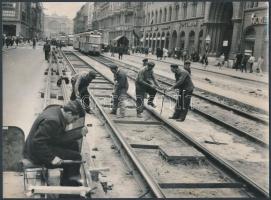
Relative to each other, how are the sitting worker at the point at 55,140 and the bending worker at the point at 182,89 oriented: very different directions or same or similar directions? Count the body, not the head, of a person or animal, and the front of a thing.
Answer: very different directions

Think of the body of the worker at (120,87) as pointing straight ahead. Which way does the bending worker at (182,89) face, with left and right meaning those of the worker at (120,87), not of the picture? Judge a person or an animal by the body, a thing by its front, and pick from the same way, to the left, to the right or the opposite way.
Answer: the same way

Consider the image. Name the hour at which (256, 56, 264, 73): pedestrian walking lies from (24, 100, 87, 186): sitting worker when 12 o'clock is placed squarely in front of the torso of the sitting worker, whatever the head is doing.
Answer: The pedestrian walking is roughly at 10 o'clock from the sitting worker.

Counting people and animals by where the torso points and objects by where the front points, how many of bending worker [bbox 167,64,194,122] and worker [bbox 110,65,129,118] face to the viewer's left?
2

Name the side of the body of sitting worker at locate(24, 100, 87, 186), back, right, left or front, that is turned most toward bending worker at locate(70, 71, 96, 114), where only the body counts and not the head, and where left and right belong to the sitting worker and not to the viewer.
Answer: left

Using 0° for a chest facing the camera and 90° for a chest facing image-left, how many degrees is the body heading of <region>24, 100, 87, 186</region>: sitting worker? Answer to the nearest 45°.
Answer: approximately 270°

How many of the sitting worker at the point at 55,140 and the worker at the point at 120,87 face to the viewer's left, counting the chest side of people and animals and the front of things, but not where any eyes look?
1

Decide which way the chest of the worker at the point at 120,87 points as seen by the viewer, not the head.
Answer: to the viewer's left

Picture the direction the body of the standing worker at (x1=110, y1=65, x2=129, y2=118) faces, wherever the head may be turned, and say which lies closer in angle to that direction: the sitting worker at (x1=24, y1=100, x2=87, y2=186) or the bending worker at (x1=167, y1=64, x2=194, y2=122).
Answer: the sitting worker

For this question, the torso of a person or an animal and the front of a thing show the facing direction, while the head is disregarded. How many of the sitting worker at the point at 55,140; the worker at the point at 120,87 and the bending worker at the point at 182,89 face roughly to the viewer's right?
1

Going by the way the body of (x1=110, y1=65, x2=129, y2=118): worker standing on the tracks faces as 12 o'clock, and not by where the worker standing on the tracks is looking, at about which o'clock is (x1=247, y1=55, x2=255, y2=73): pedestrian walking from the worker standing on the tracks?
The pedestrian walking is roughly at 4 o'clock from the worker standing on the tracks.

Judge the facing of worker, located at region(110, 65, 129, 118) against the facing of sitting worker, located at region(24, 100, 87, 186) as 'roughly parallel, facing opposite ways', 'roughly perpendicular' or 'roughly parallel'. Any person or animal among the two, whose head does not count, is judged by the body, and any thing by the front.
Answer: roughly parallel, facing opposite ways

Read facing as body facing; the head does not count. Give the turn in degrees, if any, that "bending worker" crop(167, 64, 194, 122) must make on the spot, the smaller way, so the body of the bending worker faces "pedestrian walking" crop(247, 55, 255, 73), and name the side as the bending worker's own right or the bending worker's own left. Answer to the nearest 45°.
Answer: approximately 90° to the bending worker's own right

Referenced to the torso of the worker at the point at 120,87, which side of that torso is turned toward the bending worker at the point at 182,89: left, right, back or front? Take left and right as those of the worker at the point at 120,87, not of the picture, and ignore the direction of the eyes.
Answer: back

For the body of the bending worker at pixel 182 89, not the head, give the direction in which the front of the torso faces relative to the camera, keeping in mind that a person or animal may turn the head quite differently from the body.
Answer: to the viewer's left
